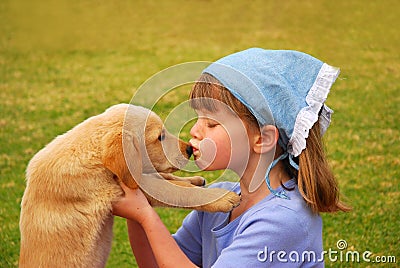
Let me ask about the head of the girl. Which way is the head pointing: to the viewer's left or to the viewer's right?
to the viewer's left

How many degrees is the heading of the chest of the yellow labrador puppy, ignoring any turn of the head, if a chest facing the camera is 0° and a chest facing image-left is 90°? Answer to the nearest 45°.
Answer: approximately 270°

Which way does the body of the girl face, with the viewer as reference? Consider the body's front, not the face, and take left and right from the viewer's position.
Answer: facing to the left of the viewer
